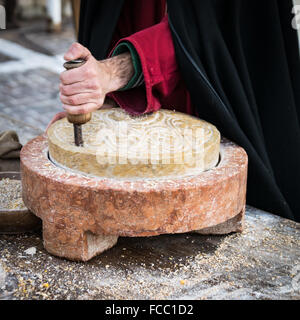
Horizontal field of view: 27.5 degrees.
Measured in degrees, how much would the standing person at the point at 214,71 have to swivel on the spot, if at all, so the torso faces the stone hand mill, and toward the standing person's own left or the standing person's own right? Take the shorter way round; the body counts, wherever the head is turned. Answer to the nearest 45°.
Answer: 0° — they already face it

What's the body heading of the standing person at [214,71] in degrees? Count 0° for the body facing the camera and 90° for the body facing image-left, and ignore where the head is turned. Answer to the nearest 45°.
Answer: approximately 45°
